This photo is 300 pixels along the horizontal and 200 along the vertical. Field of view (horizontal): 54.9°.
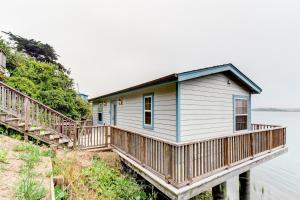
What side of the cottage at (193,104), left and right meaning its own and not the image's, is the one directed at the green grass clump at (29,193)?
front

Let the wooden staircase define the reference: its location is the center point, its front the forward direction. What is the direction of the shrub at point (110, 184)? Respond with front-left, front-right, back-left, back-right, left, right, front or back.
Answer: front-right

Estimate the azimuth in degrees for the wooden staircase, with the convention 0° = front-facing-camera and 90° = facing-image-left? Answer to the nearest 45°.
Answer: approximately 270°

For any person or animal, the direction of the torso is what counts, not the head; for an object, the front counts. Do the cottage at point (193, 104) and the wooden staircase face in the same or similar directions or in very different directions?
very different directions

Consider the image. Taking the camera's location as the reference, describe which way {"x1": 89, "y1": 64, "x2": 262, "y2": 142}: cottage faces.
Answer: facing the viewer and to the left of the viewer

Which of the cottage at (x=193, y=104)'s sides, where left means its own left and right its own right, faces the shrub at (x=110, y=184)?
front

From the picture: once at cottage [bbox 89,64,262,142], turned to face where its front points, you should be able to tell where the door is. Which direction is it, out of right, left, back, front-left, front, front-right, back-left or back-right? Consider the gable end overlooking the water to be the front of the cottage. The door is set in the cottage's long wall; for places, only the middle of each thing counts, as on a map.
right

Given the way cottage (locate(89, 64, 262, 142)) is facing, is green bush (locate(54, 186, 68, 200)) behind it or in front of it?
in front

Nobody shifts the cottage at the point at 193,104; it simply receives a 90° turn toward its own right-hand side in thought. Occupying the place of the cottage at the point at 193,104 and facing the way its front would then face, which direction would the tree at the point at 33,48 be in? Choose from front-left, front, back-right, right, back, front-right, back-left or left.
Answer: front

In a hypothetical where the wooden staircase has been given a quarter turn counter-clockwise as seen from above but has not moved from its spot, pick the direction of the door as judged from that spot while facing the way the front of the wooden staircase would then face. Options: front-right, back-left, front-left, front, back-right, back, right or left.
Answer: front-right

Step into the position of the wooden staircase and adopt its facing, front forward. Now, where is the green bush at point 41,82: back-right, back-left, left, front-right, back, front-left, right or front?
left

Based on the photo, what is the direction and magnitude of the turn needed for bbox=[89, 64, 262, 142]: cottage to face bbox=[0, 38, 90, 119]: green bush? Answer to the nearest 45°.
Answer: approximately 90° to its right
